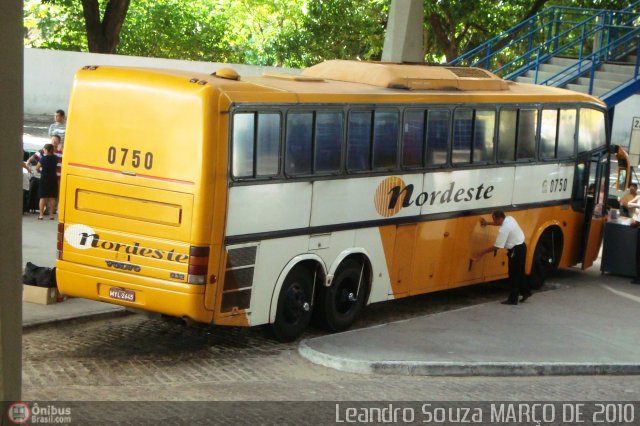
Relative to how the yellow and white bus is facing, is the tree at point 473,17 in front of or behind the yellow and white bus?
in front

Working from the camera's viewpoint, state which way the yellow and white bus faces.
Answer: facing away from the viewer and to the right of the viewer

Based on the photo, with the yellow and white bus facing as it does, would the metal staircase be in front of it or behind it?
in front

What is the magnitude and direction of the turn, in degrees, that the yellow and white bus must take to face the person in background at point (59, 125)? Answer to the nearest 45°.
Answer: approximately 90° to its left

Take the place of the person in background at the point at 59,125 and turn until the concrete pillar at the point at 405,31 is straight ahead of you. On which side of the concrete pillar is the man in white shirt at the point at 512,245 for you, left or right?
right

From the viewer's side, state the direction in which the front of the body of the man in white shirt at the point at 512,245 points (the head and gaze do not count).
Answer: to the viewer's left

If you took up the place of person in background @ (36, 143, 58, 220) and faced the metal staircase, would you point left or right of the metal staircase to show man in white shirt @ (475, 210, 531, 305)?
right

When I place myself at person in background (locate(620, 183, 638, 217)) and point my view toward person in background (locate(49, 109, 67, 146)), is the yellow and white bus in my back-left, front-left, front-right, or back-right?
front-left

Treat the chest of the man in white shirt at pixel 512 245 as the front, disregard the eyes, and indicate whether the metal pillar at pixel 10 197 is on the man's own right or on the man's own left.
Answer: on the man's own left

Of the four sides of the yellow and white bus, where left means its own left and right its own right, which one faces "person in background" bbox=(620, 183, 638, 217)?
front

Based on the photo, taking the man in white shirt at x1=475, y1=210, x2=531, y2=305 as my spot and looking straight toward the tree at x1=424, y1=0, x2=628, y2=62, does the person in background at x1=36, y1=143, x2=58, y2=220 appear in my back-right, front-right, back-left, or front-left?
front-left

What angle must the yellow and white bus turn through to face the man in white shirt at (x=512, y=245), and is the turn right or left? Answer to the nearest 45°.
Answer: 0° — it already faces them

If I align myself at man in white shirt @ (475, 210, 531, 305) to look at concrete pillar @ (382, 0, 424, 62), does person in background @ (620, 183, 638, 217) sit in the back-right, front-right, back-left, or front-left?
front-right
